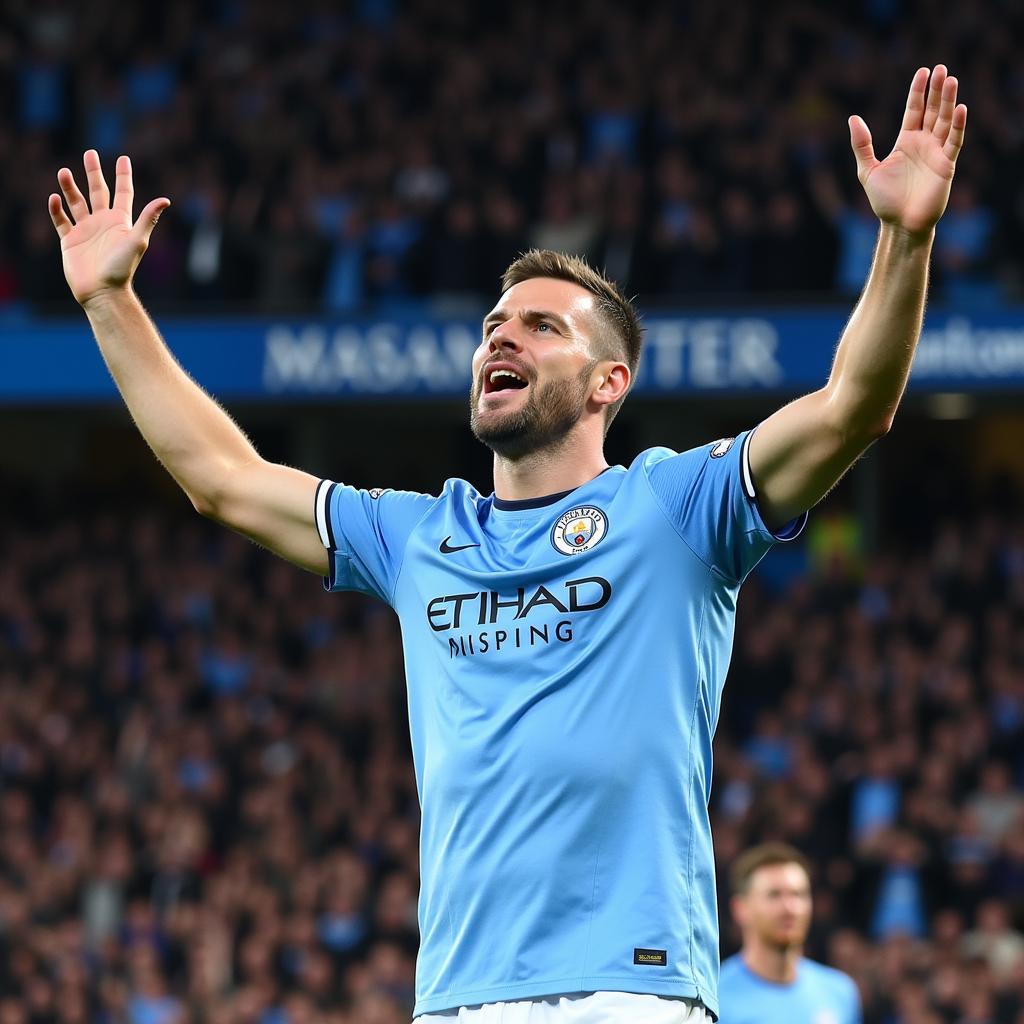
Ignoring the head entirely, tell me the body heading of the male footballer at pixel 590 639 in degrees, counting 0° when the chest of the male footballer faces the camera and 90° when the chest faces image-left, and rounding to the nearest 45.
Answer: approximately 45°

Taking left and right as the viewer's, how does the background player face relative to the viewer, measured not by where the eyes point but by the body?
facing the viewer and to the right of the viewer

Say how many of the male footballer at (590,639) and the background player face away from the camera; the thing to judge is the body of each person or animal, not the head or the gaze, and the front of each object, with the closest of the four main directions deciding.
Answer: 0

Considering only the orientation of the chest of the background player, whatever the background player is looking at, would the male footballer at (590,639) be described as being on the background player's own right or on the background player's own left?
on the background player's own right
